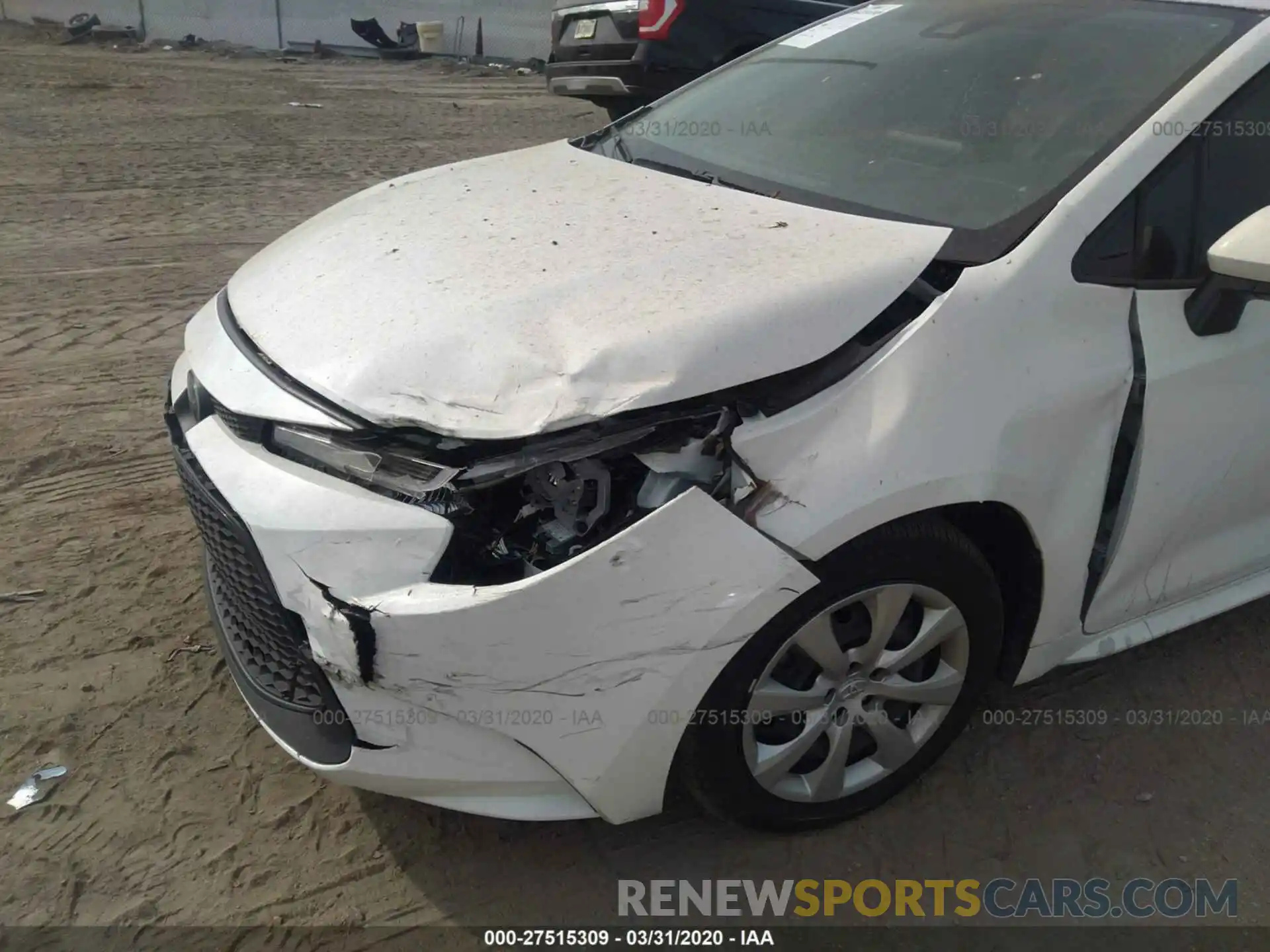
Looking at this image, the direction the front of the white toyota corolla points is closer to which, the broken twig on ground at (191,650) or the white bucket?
the broken twig on ground

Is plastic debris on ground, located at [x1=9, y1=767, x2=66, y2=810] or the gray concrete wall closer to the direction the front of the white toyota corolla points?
the plastic debris on ground

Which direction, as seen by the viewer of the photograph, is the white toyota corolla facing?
facing the viewer and to the left of the viewer

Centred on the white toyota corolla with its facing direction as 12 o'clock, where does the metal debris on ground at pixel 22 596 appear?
The metal debris on ground is roughly at 2 o'clock from the white toyota corolla.

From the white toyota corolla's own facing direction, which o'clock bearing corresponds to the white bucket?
The white bucket is roughly at 4 o'clock from the white toyota corolla.

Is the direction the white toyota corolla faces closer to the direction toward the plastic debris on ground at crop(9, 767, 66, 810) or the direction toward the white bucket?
the plastic debris on ground

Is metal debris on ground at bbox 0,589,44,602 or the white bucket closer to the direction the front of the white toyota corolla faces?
the metal debris on ground

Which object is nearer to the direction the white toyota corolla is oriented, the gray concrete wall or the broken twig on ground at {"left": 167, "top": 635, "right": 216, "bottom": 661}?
the broken twig on ground

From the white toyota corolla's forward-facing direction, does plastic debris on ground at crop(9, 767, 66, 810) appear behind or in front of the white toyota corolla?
in front

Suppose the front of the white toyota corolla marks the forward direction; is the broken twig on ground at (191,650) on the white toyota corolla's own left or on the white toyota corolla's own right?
on the white toyota corolla's own right
